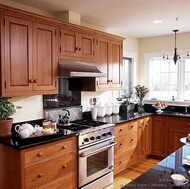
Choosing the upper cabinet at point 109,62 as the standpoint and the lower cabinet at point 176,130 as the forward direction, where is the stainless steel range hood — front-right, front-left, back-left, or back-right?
back-right

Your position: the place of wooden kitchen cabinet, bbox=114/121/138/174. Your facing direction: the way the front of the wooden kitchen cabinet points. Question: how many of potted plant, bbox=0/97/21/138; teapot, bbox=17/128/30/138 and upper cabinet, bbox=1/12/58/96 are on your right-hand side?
3

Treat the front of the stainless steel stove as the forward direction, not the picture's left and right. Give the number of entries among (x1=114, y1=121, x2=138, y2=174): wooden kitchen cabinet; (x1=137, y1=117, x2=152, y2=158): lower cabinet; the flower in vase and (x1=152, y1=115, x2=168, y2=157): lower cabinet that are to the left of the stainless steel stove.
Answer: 4

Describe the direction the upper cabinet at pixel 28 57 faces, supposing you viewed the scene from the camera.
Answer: facing the viewer and to the right of the viewer

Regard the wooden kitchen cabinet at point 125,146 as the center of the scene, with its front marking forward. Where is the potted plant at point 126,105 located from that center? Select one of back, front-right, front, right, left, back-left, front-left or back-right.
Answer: back-left

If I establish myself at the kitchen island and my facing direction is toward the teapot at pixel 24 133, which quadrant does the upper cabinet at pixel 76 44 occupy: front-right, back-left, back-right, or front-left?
front-right

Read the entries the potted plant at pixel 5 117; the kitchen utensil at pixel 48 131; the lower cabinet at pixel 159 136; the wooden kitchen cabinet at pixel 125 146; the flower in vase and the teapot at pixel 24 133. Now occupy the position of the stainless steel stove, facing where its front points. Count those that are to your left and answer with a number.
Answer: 3

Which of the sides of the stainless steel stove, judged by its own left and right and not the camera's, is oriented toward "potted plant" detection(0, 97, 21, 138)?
right

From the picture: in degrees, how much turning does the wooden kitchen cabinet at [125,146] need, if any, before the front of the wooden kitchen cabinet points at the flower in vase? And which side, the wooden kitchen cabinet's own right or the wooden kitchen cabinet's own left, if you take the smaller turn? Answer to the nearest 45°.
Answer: approximately 135° to the wooden kitchen cabinet's own left

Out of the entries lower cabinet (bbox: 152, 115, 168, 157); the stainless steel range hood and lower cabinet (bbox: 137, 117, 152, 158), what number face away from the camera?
0

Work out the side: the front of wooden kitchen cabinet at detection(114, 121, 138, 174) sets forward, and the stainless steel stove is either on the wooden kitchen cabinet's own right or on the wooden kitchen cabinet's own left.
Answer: on the wooden kitchen cabinet's own right
